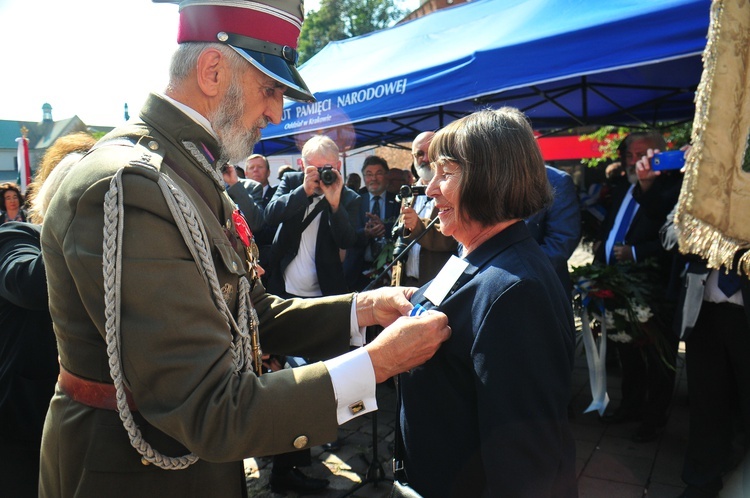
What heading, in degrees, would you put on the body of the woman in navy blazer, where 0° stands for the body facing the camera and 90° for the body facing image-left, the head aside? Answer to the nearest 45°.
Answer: approximately 90°

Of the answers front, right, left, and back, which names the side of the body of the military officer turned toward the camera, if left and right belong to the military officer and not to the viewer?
right

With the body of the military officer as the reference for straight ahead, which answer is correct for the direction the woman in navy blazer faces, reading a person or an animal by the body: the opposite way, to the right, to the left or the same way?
the opposite way

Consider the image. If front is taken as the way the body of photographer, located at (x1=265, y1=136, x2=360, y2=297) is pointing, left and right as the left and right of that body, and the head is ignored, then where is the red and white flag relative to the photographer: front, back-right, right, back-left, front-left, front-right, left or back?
back-right

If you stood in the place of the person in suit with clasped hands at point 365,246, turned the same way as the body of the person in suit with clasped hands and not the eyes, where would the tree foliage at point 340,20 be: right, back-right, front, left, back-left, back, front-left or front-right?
back

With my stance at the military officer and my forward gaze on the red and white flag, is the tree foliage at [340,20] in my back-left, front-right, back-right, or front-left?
front-right

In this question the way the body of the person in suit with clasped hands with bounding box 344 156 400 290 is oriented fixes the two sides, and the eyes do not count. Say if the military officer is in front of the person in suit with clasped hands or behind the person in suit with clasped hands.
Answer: in front

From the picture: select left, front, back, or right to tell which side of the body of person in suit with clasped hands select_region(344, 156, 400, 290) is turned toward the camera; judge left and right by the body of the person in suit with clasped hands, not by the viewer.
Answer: front

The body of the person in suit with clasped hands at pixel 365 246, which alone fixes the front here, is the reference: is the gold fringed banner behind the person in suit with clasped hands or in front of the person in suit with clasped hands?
in front

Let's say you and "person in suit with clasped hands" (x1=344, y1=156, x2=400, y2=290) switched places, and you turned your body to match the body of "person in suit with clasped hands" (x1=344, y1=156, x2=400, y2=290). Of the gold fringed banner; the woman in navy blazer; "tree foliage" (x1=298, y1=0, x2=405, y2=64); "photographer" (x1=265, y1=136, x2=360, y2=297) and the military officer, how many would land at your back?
1

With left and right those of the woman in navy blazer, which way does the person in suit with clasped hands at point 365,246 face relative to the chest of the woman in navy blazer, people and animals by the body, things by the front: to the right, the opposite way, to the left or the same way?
to the left

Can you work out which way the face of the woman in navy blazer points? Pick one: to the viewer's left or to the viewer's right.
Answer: to the viewer's left

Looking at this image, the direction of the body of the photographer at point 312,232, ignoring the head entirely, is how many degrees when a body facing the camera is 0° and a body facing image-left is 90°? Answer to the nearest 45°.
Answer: approximately 0°

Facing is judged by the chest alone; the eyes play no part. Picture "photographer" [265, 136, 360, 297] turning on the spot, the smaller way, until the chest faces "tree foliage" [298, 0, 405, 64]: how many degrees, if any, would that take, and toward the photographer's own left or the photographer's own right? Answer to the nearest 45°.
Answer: approximately 180°
